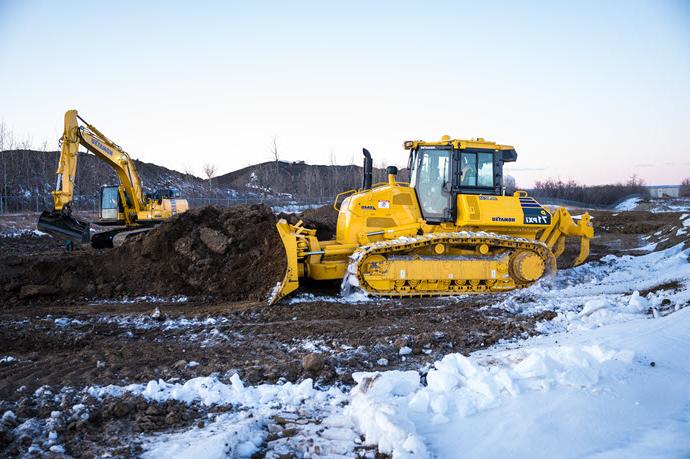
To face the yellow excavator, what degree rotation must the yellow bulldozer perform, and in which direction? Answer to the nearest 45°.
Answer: approximately 45° to its right

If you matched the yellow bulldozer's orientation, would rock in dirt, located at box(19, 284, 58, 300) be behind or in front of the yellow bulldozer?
in front

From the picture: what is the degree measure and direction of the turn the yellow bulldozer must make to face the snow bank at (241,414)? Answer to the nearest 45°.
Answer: approximately 90° to its left

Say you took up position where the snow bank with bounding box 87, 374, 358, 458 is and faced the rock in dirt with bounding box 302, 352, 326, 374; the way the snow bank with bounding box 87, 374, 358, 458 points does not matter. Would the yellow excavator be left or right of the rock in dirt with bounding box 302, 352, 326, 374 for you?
left

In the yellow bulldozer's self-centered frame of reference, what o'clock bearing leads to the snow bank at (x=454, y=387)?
The snow bank is roughly at 9 o'clock from the yellow bulldozer.

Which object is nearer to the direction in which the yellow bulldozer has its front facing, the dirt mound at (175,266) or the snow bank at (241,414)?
the dirt mound

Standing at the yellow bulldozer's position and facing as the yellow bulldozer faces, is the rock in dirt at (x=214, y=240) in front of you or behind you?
in front

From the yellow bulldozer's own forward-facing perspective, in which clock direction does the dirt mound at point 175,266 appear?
The dirt mound is roughly at 12 o'clock from the yellow bulldozer.

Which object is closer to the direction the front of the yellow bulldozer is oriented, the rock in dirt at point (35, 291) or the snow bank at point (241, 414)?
the rock in dirt

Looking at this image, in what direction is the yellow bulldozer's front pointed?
to the viewer's left
